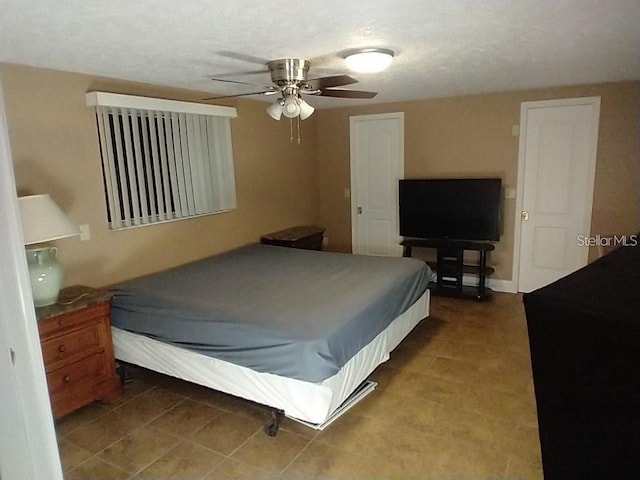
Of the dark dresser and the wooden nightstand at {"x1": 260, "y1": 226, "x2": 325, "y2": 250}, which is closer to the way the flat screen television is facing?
the dark dresser

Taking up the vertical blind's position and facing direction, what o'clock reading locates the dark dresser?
The dark dresser is roughly at 1 o'clock from the vertical blind.

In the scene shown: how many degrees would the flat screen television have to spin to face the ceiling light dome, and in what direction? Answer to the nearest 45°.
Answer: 0° — it already faces it

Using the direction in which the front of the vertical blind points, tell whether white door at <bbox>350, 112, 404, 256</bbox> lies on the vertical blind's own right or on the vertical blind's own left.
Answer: on the vertical blind's own left

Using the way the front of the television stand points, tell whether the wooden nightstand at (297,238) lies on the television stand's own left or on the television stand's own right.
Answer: on the television stand's own right

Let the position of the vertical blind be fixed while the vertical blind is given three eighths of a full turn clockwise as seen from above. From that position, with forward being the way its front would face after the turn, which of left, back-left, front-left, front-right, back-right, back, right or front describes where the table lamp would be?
front-left

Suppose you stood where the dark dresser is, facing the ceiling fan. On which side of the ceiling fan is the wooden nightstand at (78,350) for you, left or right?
left

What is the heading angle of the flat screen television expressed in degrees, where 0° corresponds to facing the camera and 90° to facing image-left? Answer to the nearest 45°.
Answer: approximately 0°

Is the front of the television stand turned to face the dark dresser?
yes

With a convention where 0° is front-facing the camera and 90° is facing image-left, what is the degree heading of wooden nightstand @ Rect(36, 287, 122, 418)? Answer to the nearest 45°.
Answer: approximately 315°

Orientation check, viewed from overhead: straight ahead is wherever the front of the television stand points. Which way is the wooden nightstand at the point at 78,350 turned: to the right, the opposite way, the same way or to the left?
to the left

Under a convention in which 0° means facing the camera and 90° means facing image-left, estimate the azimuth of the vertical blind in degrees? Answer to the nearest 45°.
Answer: approximately 315°
